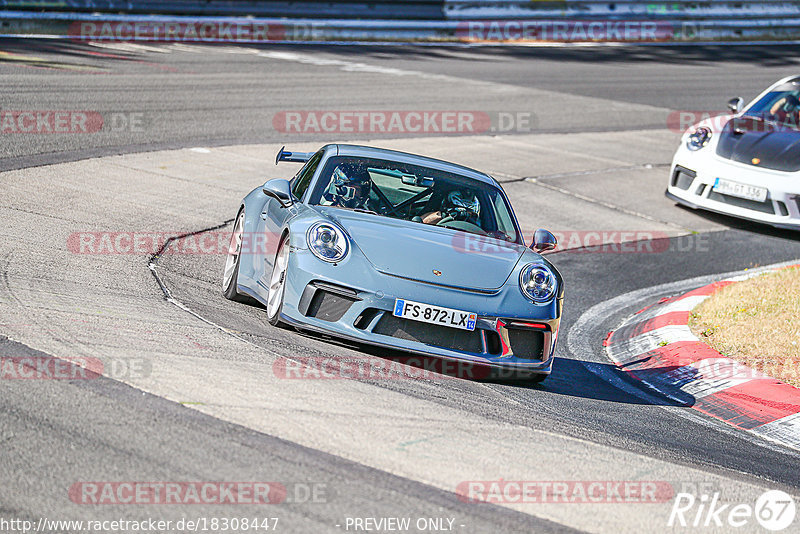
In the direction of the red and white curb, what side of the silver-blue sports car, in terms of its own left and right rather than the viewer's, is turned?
left

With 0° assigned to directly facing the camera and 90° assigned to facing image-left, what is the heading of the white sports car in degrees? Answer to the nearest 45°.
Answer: approximately 45°

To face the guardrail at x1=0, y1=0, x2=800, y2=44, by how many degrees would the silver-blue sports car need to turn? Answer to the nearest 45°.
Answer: approximately 135° to its left

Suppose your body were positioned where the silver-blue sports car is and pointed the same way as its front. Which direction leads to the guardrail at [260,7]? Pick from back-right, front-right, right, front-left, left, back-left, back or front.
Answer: back-left

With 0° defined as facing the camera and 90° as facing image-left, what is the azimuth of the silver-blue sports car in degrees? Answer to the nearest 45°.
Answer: approximately 315°

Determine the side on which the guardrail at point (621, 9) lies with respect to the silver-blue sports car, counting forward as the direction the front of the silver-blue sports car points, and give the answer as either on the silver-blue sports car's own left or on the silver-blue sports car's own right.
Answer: on the silver-blue sports car's own left

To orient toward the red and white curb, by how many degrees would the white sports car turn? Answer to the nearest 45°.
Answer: approximately 45° to its left
